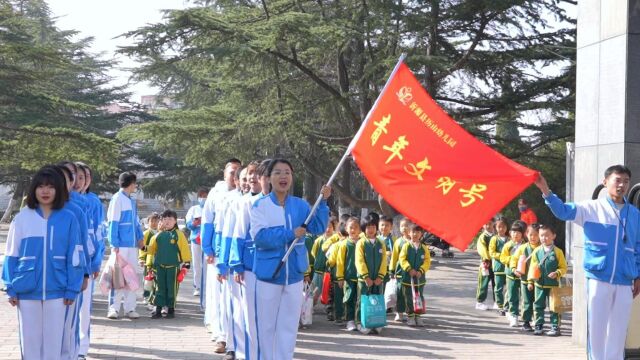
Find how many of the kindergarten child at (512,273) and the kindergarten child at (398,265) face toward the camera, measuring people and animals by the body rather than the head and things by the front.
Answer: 2

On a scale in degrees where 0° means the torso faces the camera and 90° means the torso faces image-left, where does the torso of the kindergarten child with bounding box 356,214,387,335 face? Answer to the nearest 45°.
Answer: approximately 0°

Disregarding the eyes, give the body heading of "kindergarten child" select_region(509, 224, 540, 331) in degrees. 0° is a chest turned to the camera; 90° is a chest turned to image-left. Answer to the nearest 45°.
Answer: approximately 0°

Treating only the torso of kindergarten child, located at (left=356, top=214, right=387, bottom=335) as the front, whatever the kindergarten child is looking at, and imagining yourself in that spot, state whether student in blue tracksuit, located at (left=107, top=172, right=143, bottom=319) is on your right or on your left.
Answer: on your right

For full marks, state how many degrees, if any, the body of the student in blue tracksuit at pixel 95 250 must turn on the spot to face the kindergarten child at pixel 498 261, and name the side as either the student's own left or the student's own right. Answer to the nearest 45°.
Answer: approximately 135° to the student's own left

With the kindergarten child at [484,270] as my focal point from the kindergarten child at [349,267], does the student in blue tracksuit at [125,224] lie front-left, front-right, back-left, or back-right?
back-left

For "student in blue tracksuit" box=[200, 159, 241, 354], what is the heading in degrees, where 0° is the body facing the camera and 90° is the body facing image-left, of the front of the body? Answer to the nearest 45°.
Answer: approximately 315°

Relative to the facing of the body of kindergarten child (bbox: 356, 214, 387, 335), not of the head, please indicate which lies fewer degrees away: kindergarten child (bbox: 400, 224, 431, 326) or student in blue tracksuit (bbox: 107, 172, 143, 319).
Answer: the student in blue tracksuit

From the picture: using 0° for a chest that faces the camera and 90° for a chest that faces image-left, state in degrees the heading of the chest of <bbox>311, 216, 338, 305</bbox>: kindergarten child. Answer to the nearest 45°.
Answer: approximately 45°
